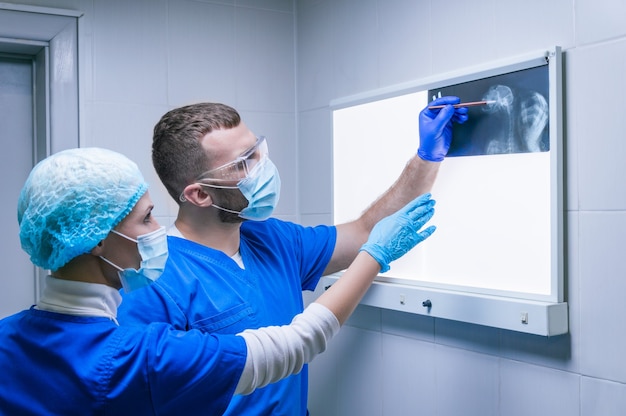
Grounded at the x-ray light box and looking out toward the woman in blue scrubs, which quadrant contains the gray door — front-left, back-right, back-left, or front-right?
front-right

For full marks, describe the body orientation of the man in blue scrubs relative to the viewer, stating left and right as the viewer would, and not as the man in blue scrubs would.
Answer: facing the viewer and to the right of the viewer

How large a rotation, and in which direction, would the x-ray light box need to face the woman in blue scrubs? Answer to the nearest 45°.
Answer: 0° — it already faces them

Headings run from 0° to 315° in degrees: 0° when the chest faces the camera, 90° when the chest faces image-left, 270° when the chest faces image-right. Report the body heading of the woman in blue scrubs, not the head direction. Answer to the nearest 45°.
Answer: approximately 225°

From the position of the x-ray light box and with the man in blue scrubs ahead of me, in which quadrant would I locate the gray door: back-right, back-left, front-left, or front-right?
front-right

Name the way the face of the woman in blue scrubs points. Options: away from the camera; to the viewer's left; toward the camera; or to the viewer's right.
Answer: to the viewer's right

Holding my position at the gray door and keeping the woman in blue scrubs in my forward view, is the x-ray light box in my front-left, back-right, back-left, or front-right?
front-left

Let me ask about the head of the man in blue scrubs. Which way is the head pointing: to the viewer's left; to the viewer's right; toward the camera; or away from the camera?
to the viewer's right

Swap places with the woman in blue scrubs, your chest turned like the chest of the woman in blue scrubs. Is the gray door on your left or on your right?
on your left

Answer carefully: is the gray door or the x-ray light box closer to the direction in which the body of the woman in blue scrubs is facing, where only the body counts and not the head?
the x-ray light box

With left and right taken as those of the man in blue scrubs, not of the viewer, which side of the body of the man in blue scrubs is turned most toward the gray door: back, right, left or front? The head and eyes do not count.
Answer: back

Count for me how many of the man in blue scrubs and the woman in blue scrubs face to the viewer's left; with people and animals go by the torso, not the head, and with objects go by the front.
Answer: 0
